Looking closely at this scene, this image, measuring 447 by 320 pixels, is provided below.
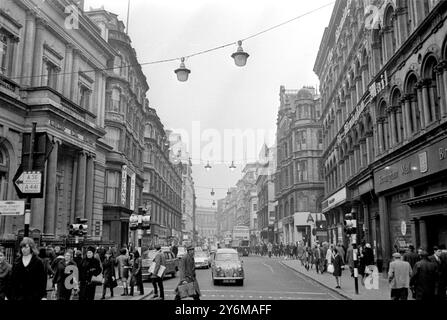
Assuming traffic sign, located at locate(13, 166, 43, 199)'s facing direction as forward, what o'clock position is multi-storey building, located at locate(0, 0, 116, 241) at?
The multi-storey building is roughly at 6 o'clock from the traffic sign.

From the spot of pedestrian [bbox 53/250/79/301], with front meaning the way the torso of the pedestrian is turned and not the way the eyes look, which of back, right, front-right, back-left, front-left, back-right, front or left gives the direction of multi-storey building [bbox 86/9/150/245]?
back-left

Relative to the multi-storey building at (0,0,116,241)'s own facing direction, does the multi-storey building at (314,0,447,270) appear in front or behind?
in front

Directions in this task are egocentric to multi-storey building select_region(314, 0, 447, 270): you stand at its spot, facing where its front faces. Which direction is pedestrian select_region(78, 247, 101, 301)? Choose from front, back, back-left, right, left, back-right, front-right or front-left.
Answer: front

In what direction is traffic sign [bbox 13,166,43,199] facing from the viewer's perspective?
toward the camera

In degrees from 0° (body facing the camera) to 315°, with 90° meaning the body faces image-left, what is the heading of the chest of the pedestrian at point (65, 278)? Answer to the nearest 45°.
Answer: approximately 315°

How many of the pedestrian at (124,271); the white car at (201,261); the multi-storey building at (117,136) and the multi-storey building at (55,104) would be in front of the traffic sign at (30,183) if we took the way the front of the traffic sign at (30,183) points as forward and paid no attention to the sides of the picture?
0

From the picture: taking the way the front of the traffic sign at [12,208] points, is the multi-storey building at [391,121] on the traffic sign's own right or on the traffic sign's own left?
on the traffic sign's own left

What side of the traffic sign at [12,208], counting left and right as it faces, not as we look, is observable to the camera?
front

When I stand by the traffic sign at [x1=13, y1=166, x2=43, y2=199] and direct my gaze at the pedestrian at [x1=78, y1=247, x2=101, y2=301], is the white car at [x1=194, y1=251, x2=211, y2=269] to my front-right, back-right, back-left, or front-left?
front-left

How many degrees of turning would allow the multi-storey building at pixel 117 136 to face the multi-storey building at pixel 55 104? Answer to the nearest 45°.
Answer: approximately 45° to its right

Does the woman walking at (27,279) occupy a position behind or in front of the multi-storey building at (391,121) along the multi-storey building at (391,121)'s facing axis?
in front

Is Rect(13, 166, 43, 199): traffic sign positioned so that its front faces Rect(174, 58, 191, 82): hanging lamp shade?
no

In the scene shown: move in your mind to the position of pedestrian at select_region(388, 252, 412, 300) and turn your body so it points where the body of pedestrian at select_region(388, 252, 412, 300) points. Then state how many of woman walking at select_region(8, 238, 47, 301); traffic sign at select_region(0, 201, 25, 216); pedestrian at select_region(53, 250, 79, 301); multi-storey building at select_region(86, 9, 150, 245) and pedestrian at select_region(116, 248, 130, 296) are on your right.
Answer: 0

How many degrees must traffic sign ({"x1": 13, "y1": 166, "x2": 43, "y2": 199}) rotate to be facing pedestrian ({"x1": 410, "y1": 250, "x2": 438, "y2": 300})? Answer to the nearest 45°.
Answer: approximately 45° to its left

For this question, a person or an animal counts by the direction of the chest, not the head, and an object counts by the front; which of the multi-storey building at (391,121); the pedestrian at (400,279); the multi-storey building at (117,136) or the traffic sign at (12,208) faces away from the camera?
the pedestrian
